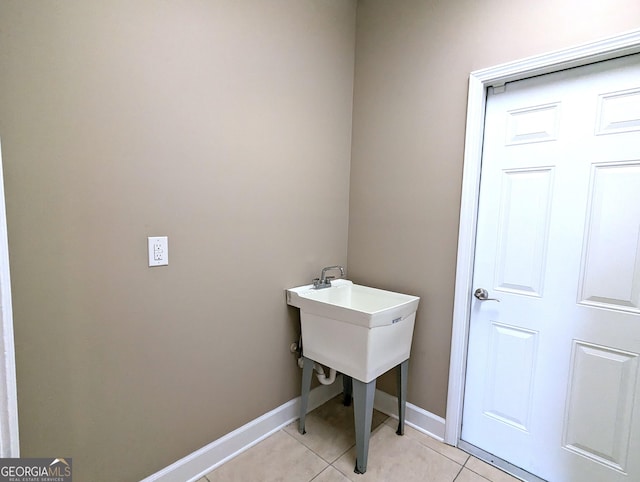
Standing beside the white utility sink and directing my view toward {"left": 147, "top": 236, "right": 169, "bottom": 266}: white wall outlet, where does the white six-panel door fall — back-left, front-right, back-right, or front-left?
back-left

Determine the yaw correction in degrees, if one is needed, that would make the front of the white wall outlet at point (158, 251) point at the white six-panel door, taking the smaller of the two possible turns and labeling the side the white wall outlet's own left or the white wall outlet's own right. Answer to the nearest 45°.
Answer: approximately 45° to the white wall outlet's own left

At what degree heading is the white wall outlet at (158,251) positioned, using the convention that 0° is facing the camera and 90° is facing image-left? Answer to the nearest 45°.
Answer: approximately 0°

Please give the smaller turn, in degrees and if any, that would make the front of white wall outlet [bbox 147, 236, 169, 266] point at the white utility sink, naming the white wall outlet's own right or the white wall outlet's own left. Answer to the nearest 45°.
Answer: approximately 90° to the white wall outlet's own left
